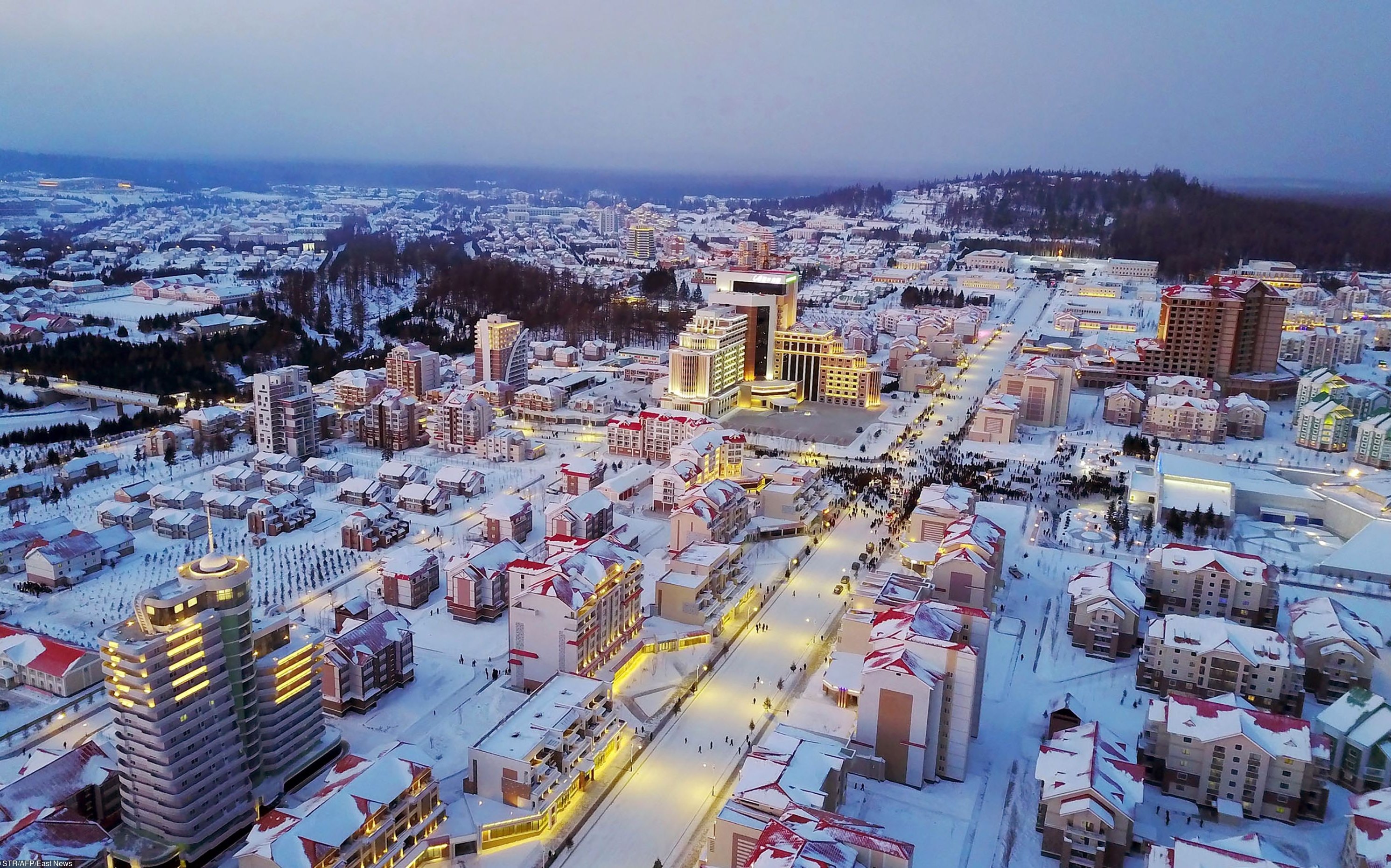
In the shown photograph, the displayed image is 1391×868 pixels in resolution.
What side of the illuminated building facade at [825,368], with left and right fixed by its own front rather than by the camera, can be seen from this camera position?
front

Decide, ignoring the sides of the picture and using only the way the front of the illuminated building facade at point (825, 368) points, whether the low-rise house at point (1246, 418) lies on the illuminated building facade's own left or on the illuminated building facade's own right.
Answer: on the illuminated building facade's own left

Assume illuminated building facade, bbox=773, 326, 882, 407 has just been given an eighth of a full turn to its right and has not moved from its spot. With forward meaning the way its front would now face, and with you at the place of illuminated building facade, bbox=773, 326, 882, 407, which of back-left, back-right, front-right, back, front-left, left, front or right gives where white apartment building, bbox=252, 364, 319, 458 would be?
front

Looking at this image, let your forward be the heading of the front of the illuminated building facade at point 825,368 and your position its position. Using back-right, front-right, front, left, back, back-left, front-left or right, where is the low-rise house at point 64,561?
front-right

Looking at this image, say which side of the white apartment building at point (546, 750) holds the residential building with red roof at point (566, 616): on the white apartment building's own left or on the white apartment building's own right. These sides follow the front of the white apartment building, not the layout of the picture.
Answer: on the white apartment building's own left

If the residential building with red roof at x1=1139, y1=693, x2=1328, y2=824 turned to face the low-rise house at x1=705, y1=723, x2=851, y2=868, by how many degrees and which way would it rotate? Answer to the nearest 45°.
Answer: approximately 45° to its right

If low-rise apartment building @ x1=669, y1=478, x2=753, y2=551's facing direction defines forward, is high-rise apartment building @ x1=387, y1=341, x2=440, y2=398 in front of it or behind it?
behind

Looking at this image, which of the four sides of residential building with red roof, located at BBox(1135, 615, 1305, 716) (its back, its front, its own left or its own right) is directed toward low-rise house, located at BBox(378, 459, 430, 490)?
right

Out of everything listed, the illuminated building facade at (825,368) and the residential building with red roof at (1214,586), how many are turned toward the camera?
2

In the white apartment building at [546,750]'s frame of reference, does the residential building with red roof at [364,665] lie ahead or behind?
behind

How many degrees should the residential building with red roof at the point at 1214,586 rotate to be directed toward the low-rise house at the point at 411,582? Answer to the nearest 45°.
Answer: approximately 45° to its right

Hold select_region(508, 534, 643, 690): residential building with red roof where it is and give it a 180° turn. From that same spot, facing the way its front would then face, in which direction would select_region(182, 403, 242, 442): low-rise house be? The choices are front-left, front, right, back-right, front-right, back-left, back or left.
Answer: front

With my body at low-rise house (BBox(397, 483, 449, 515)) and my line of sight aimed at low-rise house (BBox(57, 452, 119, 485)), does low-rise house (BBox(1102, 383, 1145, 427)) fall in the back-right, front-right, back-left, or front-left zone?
back-right

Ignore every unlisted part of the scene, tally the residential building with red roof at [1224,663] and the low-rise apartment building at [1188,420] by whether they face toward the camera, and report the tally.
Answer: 2

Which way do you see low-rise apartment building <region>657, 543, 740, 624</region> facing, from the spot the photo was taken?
facing the viewer and to the right of the viewer

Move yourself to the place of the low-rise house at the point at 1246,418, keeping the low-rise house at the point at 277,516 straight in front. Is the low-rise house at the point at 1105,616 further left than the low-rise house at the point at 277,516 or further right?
left

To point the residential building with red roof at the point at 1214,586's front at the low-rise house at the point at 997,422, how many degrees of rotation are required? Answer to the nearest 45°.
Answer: approximately 135° to its right

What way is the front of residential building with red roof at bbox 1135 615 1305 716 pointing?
toward the camera

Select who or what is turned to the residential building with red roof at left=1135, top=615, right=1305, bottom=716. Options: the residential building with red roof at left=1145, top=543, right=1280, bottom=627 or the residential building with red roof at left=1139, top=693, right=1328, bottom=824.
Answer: the residential building with red roof at left=1145, top=543, right=1280, bottom=627
